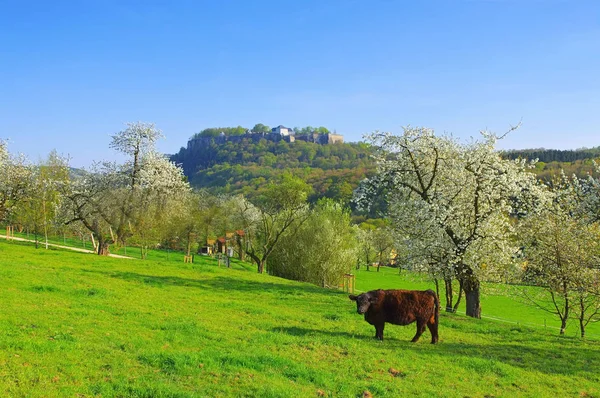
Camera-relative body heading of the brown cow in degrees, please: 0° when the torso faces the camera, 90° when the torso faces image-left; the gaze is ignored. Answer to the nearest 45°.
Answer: approximately 90°
